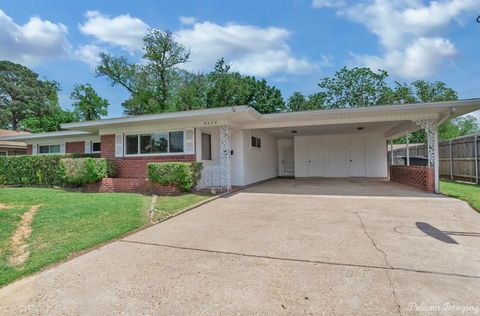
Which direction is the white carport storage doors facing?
toward the camera

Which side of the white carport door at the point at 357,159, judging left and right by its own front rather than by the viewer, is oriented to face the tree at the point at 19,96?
right

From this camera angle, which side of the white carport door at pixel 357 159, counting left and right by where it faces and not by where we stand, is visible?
front

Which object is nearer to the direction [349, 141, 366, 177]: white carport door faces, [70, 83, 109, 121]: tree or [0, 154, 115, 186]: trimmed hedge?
the trimmed hedge

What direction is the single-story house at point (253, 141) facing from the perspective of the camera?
toward the camera

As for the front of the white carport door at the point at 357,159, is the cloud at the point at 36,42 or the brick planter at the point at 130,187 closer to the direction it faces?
the brick planter

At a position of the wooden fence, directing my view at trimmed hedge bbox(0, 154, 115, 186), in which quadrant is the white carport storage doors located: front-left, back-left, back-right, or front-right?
front-right

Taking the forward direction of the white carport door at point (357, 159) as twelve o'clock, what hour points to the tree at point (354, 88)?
The tree is roughly at 6 o'clock from the white carport door.

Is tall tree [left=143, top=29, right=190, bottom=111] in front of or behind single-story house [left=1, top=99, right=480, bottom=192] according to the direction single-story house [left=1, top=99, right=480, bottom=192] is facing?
behind

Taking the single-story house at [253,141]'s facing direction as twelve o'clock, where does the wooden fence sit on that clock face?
The wooden fence is roughly at 9 o'clock from the single-story house.

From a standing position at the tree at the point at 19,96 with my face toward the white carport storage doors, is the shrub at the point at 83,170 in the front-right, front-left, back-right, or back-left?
front-right

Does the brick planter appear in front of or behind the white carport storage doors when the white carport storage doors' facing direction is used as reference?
in front

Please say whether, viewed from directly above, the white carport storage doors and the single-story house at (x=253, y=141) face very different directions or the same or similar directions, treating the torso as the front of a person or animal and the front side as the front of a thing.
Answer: same or similar directions
